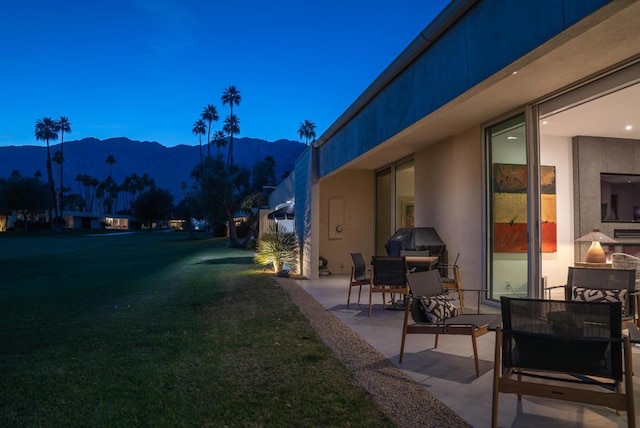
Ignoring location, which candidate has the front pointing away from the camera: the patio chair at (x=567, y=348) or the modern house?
the patio chair

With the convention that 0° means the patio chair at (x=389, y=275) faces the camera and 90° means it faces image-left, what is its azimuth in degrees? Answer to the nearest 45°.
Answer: approximately 180°

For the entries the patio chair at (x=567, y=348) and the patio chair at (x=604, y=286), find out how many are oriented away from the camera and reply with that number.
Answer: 1

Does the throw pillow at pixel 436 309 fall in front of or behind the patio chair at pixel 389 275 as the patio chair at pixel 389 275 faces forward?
behind

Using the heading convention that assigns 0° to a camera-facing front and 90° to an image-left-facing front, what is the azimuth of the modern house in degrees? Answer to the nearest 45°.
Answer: approximately 45°

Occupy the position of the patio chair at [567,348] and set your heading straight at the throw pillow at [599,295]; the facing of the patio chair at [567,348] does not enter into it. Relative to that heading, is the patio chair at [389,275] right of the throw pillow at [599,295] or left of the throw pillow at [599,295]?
left

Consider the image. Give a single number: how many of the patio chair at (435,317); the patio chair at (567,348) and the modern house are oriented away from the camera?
1

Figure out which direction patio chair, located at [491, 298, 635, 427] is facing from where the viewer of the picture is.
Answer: facing away from the viewer

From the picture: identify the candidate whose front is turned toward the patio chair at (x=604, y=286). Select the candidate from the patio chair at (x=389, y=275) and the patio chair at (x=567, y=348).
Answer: the patio chair at (x=567, y=348)

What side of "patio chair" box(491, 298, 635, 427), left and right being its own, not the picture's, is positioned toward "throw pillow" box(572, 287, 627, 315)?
front
